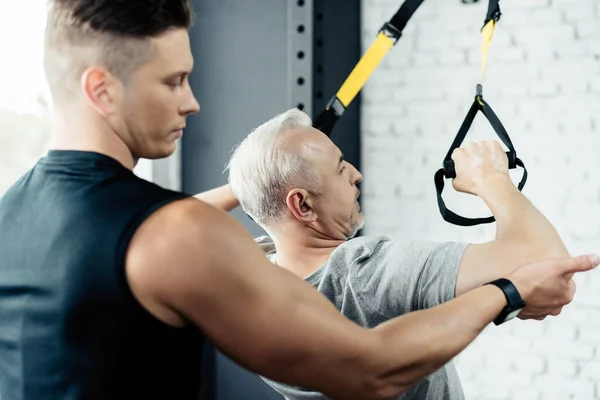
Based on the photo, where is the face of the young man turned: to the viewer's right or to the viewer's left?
to the viewer's right

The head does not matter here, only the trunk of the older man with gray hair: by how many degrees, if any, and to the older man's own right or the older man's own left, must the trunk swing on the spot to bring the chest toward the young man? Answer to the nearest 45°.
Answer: approximately 180°

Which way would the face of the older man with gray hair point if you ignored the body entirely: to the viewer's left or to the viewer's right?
to the viewer's right

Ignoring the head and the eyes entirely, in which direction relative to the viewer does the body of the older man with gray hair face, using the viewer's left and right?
facing away from the viewer and to the right of the viewer

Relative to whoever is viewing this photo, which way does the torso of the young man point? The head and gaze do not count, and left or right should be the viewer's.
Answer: facing away from the viewer and to the right of the viewer
